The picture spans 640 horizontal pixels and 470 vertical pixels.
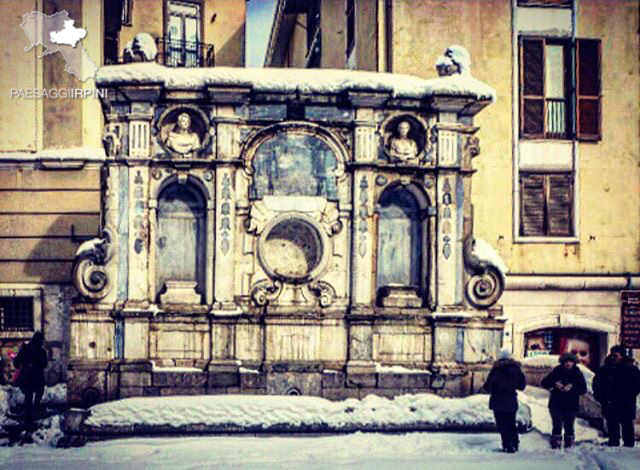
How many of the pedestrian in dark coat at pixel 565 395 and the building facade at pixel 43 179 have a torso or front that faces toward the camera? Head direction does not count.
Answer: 2

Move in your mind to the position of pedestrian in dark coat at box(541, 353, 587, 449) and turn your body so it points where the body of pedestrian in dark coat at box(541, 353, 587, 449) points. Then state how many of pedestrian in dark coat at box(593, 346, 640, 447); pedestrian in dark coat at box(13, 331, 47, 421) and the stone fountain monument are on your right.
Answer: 2

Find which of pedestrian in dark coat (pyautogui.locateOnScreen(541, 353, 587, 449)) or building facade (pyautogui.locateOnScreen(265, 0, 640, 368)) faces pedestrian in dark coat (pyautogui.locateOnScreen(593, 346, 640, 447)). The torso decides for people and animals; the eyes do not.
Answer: the building facade

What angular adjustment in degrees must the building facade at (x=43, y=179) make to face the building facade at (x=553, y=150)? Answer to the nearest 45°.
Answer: approximately 90° to its left

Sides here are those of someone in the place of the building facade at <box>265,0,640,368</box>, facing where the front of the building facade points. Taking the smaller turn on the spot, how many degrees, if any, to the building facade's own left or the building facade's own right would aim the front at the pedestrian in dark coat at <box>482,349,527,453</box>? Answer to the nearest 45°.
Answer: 0° — it already faces them

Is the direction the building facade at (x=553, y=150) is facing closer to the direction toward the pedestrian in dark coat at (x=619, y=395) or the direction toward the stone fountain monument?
the pedestrian in dark coat
